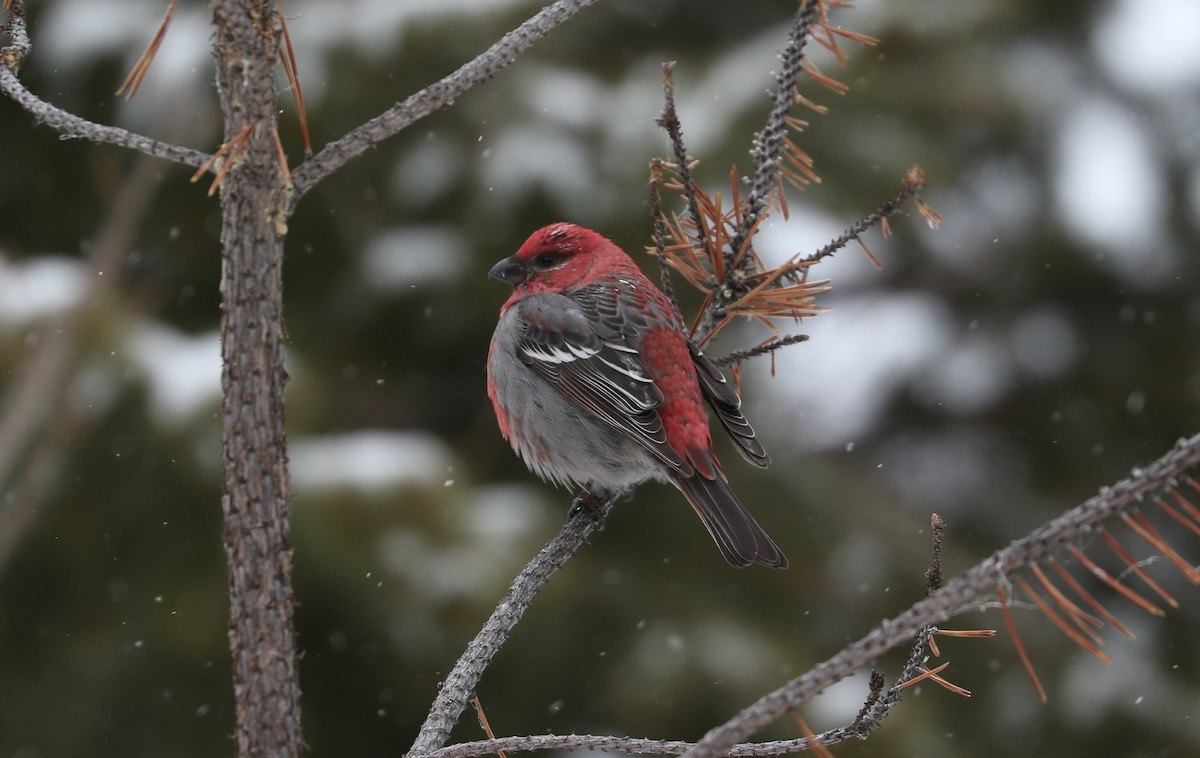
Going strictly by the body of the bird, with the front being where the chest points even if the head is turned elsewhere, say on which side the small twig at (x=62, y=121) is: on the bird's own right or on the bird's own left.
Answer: on the bird's own left

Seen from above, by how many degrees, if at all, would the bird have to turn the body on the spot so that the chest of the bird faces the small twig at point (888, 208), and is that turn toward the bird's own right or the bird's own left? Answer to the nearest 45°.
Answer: approximately 180°

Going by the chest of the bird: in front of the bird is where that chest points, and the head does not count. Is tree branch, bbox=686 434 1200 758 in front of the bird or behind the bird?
behind

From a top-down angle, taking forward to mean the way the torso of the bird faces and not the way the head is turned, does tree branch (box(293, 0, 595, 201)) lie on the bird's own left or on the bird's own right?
on the bird's own left

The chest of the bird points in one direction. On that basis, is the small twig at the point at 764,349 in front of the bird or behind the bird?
behind

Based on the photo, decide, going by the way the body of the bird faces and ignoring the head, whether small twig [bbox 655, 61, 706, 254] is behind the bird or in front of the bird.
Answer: behind

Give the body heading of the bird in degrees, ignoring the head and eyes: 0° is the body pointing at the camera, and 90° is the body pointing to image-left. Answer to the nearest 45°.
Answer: approximately 135°
